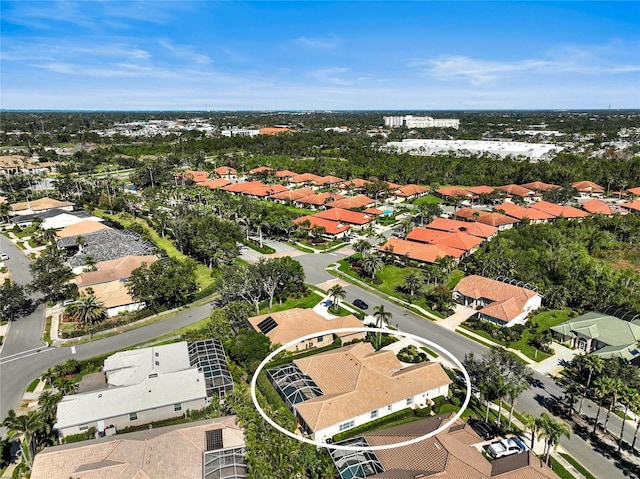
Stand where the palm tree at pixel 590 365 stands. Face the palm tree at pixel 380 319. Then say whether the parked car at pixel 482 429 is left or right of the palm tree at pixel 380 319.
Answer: left

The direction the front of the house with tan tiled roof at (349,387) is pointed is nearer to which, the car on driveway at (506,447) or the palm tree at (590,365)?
the palm tree

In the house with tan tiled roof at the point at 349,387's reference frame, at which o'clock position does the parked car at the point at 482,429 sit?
The parked car is roughly at 2 o'clock from the house with tan tiled roof.

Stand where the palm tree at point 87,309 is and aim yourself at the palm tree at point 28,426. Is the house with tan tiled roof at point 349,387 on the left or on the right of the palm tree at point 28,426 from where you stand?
left

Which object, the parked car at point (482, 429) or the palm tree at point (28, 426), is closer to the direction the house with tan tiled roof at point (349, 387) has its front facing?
the parked car

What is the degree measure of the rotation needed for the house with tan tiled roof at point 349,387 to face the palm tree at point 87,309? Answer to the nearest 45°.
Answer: approximately 135° to its left

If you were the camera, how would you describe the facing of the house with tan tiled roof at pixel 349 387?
facing away from the viewer and to the right of the viewer

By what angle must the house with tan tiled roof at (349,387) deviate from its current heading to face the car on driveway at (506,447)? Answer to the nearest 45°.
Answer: approximately 45° to its right

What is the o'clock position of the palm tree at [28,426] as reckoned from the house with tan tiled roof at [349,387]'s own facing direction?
The palm tree is roughly at 7 o'clock from the house with tan tiled roof.

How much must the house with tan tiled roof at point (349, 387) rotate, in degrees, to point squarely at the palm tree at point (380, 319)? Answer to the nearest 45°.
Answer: approximately 45° to its left
